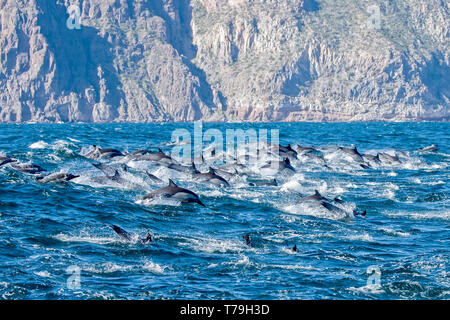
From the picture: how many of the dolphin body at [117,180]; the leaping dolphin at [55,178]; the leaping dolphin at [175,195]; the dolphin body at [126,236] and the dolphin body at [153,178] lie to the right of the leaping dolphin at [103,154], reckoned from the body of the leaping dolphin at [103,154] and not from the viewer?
5

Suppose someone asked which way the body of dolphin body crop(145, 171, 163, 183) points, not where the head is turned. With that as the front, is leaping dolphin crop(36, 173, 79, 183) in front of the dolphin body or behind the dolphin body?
behind

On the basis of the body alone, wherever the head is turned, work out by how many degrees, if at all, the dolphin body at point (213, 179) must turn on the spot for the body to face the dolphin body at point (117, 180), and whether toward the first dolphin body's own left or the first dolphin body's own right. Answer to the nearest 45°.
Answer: approximately 135° to the first dolphin body's own right

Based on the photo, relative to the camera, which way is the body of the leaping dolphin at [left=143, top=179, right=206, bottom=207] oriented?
to the viewer's right

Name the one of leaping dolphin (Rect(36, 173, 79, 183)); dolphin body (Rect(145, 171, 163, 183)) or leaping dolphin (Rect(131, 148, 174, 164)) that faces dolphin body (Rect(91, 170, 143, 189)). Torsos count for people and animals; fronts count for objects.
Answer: leaping dolphin (Rect(36, 173, 79, 183))

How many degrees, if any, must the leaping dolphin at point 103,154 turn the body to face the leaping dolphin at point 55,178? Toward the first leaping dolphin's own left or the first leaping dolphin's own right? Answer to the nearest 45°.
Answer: approximately 90° to the first leaping dolphin's own right

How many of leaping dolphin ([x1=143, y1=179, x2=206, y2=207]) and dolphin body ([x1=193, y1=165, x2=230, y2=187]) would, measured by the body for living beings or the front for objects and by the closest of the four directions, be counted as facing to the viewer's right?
2

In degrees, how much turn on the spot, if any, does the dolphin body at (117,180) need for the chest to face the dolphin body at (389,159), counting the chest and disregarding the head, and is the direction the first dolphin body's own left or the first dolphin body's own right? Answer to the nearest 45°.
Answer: approximately 45° to the first dolphin body's own left

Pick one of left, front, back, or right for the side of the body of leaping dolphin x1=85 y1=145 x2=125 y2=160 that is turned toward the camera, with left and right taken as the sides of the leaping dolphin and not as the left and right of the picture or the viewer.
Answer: right

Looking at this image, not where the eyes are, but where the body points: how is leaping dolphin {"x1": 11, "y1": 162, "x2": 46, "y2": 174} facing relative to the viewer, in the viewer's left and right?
facing to the right of the viewer

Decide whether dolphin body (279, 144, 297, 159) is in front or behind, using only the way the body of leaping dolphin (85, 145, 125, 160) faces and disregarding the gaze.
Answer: in front

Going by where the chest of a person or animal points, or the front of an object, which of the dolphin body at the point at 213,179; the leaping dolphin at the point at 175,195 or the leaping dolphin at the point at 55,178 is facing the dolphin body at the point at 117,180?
the leaping dolphin at the point at 55,178

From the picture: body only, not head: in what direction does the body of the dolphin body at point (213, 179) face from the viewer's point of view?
to the viewer's right

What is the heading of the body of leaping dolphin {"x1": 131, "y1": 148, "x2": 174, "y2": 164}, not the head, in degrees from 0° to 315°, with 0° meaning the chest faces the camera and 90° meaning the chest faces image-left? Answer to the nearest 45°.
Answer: approximately 270°

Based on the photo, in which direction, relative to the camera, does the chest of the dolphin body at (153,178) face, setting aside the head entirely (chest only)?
to the viewer's right

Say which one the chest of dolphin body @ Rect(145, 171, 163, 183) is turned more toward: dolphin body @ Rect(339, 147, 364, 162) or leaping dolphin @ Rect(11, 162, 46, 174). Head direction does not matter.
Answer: the dolphin body

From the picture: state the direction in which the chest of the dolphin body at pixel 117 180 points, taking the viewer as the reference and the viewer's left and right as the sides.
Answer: facing to the right of the viewer

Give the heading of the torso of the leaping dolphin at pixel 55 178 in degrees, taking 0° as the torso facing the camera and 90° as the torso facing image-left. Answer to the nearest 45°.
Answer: approximately 270°

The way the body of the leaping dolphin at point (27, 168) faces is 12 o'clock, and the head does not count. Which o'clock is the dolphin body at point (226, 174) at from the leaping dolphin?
The dolphin body is roughly at 12 o'clock from the leaping dolphin.
